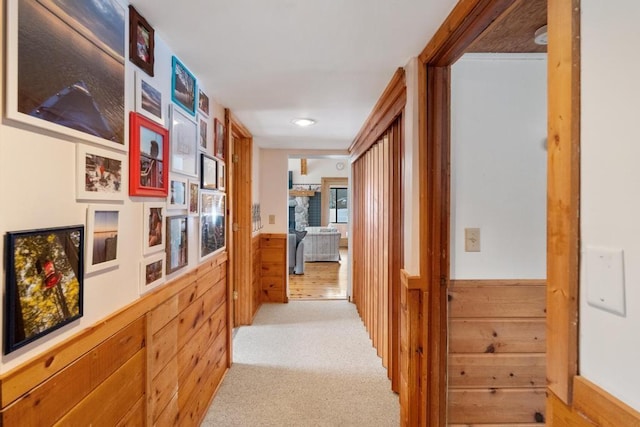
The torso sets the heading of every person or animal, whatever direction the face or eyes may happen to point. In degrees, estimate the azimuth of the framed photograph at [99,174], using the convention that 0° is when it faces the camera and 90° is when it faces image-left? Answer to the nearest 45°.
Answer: approximately 315°

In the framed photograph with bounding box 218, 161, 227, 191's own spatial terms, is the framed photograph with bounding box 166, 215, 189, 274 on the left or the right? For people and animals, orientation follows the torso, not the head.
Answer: on its right

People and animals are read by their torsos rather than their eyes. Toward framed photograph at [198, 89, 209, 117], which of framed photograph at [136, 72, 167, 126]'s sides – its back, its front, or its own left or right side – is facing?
left

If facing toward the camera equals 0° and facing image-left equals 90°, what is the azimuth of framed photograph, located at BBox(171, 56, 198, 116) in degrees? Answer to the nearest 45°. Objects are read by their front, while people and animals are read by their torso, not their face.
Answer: approximately 315°

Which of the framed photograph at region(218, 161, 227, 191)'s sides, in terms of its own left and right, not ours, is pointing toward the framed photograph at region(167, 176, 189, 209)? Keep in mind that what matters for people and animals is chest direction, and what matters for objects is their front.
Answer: right

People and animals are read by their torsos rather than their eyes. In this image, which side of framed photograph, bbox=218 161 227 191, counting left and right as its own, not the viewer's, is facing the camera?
right
